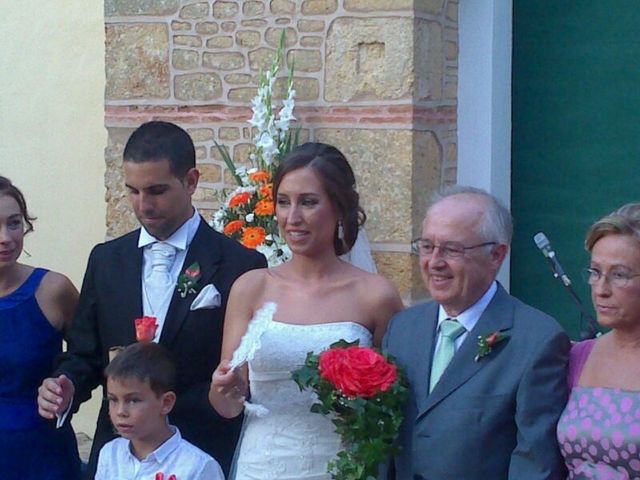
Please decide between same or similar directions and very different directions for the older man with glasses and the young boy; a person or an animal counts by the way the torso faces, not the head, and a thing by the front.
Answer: same or similar directions

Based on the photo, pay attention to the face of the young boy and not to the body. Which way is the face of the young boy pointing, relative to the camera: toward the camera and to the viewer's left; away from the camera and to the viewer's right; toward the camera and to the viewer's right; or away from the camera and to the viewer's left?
toward the camera and to the viewer's left

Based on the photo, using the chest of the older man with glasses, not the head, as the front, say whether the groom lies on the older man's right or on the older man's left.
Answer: on the older man's right

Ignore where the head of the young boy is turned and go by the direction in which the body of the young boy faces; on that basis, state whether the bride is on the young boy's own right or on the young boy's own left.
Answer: on the young boy's own left

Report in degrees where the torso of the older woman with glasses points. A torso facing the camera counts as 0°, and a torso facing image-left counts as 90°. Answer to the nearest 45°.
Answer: approximately 45°

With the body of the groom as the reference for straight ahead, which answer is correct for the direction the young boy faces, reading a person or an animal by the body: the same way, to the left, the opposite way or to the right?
the same way

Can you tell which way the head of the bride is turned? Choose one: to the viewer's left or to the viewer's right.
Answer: to the viewer's left

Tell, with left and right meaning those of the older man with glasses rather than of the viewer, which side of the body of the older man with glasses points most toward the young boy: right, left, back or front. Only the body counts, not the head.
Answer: right

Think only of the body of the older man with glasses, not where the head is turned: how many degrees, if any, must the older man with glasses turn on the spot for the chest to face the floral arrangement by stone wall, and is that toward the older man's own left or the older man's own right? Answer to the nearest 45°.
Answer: approximately 135° to the older man's own right

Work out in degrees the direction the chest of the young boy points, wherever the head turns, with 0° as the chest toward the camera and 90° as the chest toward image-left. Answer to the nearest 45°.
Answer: approximately 45°

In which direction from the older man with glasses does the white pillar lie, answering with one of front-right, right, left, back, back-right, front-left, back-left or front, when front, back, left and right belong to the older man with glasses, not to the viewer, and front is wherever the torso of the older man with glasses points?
back-right

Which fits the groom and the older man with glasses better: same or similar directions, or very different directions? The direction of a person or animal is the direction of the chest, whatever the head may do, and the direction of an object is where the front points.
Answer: same or similar directions

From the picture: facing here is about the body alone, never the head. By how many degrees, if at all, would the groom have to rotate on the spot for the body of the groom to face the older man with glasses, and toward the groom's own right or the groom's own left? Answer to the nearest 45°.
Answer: approximately 90° to the groom's own left

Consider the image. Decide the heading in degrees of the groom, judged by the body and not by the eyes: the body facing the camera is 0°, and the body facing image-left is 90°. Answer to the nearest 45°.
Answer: approximately 45°

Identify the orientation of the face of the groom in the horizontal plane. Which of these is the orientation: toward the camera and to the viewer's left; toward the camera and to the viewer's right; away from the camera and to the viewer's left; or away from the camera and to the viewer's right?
toward the camera and to the viewer's left

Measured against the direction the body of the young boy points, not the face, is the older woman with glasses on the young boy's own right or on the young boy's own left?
on the young boy's own left

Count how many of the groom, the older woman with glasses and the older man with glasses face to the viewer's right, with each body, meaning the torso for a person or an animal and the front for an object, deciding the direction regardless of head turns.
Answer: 0

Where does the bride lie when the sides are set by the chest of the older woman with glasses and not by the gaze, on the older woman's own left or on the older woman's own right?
on the older woman's own right
